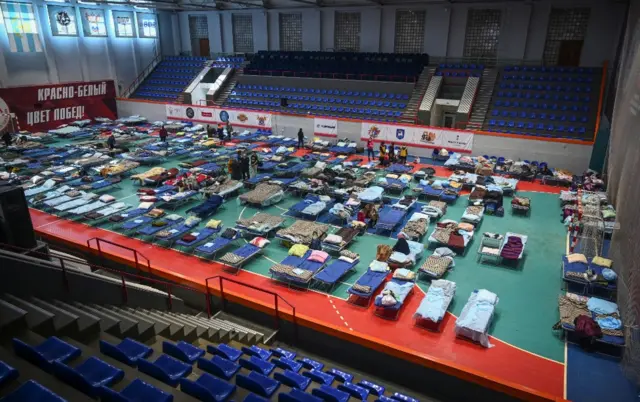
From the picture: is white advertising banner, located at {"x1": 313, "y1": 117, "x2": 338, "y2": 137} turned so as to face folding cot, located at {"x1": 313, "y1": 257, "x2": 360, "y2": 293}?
yes

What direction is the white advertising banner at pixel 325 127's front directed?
toward the camera

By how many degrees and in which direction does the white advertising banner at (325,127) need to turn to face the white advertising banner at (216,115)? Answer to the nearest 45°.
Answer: approximately 135° to its right

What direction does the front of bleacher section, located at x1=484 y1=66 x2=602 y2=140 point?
toward the camera

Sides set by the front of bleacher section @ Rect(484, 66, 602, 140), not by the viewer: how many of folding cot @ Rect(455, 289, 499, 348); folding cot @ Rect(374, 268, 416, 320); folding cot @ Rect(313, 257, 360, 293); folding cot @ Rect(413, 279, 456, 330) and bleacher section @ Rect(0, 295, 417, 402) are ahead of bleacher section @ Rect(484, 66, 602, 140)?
5

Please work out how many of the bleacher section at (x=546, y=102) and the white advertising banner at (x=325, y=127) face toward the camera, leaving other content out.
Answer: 2

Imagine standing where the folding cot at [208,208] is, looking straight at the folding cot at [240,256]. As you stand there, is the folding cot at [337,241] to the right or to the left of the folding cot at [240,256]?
left

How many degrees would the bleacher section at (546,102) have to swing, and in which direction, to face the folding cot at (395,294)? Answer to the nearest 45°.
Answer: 0° — it already faces it

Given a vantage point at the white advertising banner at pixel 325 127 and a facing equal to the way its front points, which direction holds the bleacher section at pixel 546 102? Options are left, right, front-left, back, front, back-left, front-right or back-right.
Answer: left

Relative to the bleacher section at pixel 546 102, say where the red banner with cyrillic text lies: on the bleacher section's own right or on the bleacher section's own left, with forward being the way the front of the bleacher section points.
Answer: on the bleacher section's own right

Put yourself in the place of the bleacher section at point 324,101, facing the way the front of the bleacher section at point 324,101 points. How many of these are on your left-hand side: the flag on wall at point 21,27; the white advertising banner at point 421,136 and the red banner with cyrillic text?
1

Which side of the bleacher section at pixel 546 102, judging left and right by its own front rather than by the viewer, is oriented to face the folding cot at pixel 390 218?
front

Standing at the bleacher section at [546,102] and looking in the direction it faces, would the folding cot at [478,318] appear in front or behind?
in front

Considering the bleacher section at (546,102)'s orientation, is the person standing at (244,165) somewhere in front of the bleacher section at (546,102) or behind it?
in front

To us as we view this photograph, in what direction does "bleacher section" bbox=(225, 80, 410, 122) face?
facing the viewer and to the left of the viewer
